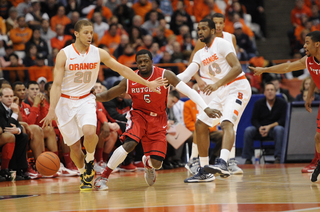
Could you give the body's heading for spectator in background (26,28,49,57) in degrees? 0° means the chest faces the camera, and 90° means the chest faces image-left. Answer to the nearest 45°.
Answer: approximately 0°

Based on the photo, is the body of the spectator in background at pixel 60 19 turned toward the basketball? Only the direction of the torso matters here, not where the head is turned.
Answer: yes

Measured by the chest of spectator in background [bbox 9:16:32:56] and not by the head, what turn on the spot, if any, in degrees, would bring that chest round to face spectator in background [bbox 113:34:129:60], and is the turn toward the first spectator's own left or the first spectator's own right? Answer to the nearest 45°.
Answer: approximately 90° to the first spectator's own left

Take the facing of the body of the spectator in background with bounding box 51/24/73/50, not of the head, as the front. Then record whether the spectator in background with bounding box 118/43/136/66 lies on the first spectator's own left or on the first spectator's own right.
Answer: on the first spectator's own left

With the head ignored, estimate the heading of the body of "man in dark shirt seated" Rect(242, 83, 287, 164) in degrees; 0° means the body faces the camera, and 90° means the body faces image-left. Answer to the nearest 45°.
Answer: approximately 0°

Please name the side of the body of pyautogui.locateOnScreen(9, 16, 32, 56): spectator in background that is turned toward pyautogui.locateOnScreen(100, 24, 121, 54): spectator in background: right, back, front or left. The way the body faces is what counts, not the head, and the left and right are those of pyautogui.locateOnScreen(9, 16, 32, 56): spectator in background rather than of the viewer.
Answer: left

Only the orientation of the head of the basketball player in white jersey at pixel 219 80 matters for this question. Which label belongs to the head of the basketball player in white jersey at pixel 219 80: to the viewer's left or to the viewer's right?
to the viewer's left

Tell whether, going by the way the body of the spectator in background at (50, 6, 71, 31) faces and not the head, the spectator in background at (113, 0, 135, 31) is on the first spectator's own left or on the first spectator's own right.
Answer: on the first spectator's own left

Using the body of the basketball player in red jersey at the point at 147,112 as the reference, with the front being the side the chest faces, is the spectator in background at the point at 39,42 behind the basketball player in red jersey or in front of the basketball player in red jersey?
behind

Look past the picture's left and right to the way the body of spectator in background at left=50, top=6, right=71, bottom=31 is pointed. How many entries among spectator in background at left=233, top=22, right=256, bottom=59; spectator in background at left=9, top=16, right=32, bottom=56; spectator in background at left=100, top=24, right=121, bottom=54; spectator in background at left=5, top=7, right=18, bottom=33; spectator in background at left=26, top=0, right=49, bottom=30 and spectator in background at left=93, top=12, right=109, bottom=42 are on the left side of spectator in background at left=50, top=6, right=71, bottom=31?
3

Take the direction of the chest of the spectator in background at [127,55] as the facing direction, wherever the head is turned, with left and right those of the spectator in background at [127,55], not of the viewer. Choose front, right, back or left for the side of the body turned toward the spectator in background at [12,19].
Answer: right

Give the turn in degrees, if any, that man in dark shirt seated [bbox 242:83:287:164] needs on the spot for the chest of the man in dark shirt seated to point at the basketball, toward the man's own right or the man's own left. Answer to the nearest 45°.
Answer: approximately 45° to the man's own right

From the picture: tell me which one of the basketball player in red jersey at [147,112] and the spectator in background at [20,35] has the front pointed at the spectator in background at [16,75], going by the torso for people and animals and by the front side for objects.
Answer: the spectator in background at [20,35]

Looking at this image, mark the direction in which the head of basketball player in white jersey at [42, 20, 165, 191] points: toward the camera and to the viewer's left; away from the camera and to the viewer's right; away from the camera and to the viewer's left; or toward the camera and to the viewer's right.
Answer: toward the camera and to the viewer's right

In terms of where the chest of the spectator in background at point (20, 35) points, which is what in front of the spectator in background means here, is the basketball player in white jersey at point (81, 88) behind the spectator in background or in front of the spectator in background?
in front

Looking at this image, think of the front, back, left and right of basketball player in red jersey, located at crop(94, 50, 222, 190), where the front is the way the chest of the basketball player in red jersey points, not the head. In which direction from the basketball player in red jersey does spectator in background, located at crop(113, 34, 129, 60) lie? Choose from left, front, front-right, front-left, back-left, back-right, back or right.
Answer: back
